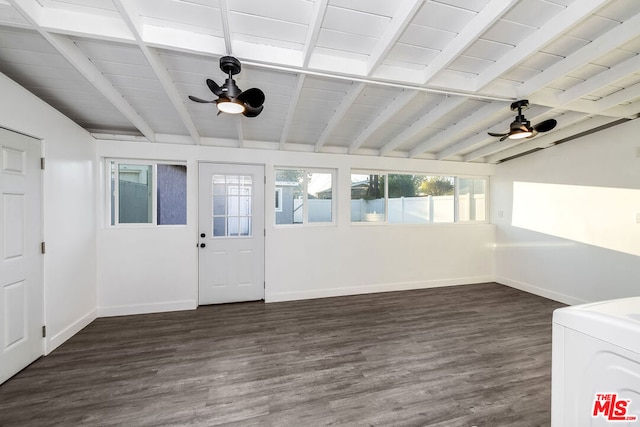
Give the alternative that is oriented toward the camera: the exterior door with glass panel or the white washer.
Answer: the exterior door with glass panel

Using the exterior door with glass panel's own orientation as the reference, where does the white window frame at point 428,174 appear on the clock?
The white window frame is roughly at 9 o'clock from the exterior door with glass panel.

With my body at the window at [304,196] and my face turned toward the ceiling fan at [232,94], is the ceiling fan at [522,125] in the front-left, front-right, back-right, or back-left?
front-left

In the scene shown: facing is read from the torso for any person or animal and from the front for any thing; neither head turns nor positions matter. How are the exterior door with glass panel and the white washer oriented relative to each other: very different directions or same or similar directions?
very different directions

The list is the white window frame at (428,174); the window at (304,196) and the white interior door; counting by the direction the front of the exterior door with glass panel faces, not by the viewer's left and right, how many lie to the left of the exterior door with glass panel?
2

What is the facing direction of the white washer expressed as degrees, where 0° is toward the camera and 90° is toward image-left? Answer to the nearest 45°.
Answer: approximately 135°

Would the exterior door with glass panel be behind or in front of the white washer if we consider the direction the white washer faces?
in front

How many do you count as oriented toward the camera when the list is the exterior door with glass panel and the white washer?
1

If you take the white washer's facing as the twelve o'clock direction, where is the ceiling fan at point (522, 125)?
The ceiling fan is roughly at 1 o'clock from the white washer.

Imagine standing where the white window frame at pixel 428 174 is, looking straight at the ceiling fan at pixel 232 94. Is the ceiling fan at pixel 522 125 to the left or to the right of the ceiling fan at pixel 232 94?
left

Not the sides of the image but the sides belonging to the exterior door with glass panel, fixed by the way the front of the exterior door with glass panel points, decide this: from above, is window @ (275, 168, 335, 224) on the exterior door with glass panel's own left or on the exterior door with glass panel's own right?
on the exterior door with glass panel's own left

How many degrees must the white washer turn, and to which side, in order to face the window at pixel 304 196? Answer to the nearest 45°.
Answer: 0° — it already faces it

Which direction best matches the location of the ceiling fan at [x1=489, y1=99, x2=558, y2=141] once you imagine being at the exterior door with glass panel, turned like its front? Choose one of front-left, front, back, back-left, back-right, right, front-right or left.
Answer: front-left

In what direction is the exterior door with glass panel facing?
toward the camera

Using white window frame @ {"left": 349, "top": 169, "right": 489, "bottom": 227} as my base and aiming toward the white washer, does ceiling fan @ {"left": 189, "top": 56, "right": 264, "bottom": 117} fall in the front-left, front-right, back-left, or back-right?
front-right
